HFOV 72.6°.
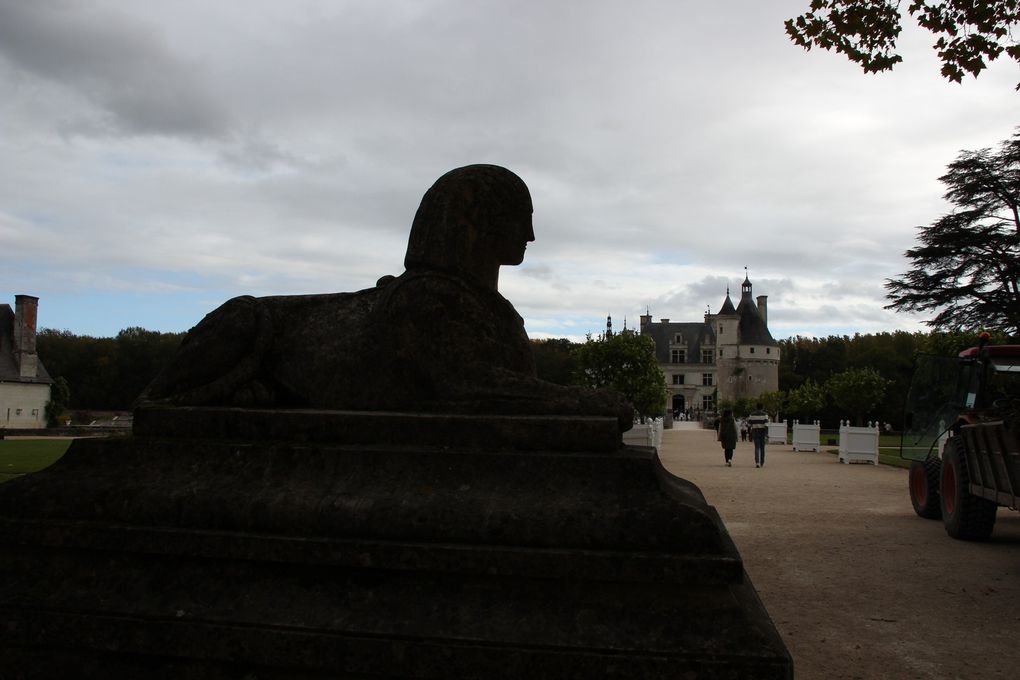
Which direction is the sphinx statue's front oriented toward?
to the viewer's right

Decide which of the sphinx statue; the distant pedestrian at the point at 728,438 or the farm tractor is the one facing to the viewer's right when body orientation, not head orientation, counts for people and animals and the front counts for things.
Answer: the sphinx statue

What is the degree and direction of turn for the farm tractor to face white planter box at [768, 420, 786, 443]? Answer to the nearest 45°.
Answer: approximately 45° to its right

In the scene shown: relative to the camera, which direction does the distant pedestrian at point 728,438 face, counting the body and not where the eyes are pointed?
away from the camera

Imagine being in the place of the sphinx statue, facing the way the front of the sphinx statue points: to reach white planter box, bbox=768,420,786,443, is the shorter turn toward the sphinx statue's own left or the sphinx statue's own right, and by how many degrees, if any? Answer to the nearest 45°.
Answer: approximately 45° to the sphinx statue's own left

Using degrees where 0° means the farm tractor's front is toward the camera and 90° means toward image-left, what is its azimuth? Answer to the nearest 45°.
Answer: approximately 135°

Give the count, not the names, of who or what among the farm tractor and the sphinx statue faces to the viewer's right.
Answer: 1

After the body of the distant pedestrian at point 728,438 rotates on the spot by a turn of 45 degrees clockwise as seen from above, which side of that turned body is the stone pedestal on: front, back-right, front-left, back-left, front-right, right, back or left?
back-right

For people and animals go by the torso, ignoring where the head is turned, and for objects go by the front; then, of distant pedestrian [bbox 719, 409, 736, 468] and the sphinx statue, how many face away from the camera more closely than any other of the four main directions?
1

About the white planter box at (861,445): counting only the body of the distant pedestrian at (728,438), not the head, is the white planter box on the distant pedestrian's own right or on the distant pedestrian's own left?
on the distant pedestrian's own right

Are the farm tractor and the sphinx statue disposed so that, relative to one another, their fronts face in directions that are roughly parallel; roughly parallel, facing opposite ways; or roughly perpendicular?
roughly perpendicular

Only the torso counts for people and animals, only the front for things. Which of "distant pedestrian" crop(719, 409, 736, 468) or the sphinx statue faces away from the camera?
the distant pedestrian

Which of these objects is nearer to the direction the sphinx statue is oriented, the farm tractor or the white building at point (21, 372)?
the farm tractor
